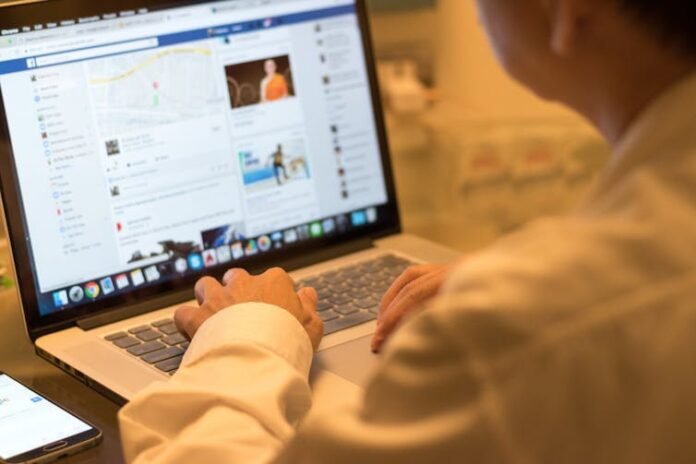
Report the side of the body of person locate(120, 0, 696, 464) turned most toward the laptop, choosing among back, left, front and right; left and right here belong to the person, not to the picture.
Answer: front

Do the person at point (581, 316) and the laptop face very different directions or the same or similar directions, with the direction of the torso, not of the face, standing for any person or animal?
very different directions

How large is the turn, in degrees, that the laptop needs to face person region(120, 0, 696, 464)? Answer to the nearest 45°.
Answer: approximately 45° to its right

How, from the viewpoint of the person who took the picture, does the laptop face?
facing the viewer and to the right of the viewer

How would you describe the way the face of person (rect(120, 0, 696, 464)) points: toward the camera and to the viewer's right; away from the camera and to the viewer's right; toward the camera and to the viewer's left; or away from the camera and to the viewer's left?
away from the camera and to the viewer's left

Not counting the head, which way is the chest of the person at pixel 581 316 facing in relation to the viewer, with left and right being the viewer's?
facing away from the viewer and to the left of the viewer
